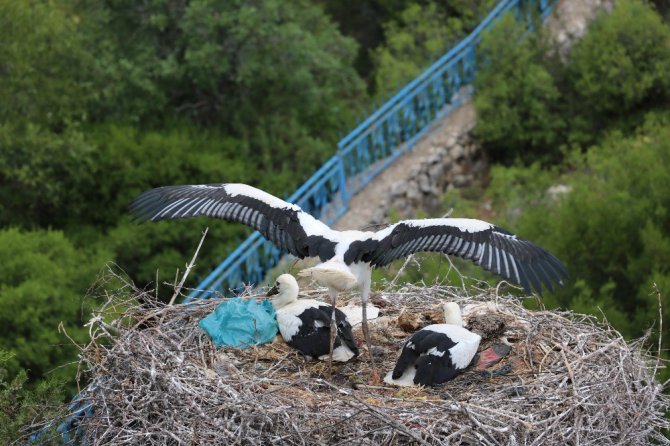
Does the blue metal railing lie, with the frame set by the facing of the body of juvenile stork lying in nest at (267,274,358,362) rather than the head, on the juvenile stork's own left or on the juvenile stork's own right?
on the juvenile stork's own right

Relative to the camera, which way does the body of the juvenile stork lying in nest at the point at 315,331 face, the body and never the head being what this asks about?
to the viewer's left

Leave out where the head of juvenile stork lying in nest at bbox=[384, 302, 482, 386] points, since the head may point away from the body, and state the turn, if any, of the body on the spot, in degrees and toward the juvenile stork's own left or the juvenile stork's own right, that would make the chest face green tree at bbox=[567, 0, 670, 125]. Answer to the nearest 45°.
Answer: approximately 45° to the juvenile stork's own left

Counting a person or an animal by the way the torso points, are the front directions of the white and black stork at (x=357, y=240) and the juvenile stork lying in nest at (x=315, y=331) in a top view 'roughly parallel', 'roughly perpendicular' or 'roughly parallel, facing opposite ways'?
roughly perpendicular

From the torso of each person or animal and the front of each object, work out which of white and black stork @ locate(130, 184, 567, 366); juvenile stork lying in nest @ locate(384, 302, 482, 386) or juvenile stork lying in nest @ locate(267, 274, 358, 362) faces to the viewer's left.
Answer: juvenile stork lying in nest @ locate(267, 274, 358, 362)

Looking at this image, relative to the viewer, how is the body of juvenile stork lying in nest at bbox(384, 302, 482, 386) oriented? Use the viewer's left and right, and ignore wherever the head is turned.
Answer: facing away from the viewer and to the right of the viewer

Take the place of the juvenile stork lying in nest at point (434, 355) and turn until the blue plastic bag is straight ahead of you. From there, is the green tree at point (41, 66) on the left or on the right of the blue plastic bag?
right

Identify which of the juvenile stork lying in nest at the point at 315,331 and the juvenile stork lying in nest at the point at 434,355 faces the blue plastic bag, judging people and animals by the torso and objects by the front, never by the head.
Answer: the juvenile stork lying in nest at the point at 315,331
